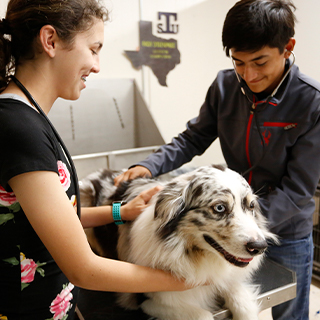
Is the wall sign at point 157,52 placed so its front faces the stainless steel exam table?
yes

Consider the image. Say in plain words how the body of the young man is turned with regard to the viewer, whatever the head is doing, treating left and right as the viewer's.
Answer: facing the viewer and to the left of the viewer

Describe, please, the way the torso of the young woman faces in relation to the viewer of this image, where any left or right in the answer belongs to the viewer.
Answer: facing to the right of the viewer

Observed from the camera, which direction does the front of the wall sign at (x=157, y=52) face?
facing the viewer

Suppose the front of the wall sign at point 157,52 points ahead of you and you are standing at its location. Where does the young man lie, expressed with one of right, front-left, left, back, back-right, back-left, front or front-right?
front

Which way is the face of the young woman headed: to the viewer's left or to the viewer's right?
to the viewer's right

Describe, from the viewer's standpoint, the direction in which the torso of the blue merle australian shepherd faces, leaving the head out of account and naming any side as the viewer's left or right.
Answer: facing the viewer and to the right of the viewer

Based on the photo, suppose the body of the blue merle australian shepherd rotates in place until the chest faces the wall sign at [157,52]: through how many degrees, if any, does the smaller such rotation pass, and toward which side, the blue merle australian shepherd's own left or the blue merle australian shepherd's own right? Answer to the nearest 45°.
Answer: approximately 135° to the blue merle australian shepherd's own left

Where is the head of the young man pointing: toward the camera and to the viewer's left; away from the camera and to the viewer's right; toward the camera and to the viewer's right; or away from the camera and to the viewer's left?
toward the camera and to the viewer's left

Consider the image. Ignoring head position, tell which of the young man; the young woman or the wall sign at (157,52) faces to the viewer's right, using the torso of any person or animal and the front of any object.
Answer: the young woman

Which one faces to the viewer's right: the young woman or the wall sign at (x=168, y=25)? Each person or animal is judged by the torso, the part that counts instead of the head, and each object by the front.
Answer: the young woman

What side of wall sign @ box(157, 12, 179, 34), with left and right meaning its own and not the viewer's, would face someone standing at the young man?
front

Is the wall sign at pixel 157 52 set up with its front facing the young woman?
yes

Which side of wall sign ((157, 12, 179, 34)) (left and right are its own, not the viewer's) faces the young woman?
front

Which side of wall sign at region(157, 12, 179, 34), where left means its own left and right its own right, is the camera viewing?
front
